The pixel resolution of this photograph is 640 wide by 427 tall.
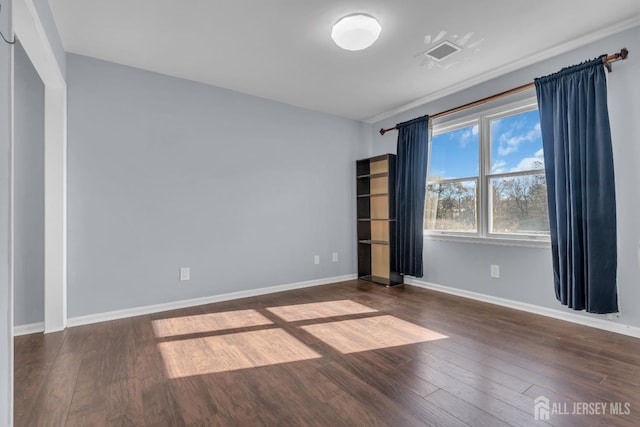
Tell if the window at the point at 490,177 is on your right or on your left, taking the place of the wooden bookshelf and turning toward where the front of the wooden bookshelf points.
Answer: on your left

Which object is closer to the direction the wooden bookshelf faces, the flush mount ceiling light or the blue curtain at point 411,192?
the flush mount ceiling light

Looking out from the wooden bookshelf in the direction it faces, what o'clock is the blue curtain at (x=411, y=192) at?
The blue curtain is roughly at 9 o'clock from the wooden bookshelf.

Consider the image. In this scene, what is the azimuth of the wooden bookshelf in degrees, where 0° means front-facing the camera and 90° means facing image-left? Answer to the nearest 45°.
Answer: approximately 45°

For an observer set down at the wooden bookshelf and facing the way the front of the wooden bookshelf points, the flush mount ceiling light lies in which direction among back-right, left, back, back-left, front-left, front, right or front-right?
front-left

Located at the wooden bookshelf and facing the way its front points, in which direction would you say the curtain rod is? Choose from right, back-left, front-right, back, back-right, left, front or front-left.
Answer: left

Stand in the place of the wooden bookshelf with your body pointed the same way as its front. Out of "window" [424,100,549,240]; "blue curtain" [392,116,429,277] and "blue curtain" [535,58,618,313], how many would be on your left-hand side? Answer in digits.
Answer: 3

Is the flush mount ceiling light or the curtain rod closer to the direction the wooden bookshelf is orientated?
the flush mount ceiling light

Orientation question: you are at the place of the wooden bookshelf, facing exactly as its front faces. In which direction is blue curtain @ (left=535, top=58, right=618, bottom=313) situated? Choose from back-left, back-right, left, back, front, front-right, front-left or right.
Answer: left
